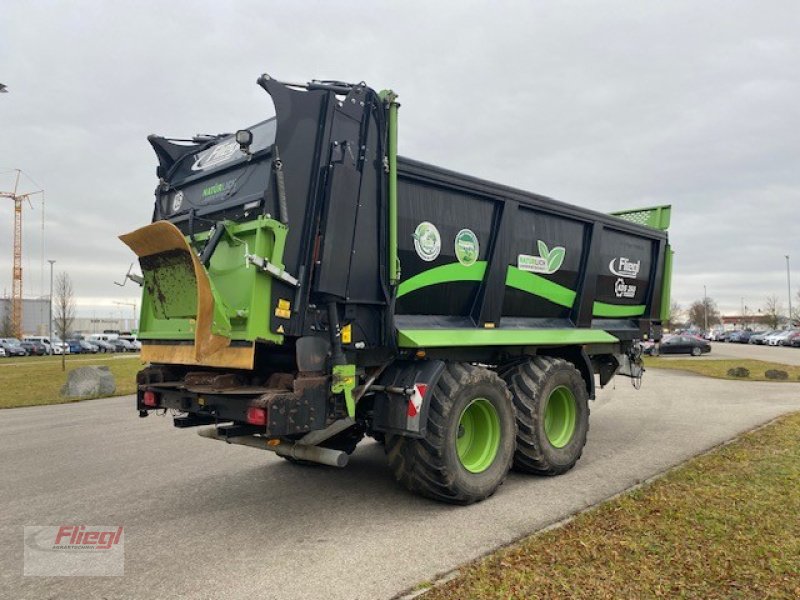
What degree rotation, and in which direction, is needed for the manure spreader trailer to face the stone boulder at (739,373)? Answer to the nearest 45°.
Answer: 0° — it already faces it

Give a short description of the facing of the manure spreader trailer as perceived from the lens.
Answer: facing away from the viewer and to the right of the viewer

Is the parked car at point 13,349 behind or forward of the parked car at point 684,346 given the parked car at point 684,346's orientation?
forward

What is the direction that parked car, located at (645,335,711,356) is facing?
to the viewer's left

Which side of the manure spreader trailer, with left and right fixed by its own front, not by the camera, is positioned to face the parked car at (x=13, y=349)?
left

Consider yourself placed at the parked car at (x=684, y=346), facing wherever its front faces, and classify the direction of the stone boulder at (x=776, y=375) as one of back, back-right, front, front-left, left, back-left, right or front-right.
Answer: left
